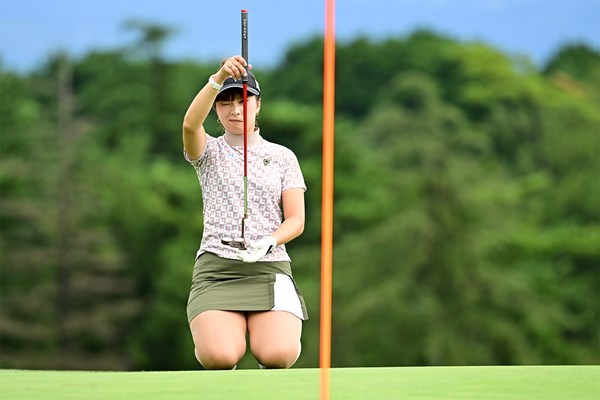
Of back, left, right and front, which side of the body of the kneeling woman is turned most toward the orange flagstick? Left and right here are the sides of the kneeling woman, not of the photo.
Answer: front

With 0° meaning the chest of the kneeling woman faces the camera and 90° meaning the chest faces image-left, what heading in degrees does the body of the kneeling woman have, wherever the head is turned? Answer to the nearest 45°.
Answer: approximately 0°
